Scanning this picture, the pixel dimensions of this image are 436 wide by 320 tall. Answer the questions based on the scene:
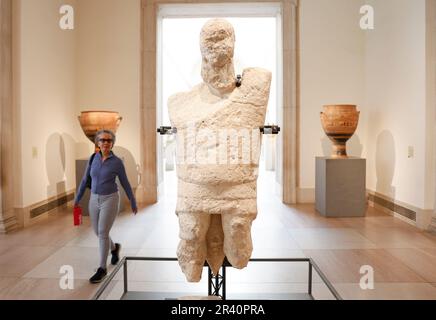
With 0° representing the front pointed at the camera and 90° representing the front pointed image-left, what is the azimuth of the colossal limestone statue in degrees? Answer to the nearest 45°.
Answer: approximately 0°

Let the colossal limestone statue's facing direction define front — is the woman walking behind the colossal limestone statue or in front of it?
behind

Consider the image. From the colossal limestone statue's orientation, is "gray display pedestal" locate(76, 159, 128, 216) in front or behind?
behind

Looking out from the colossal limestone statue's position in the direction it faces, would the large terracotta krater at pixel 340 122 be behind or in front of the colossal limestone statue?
behind

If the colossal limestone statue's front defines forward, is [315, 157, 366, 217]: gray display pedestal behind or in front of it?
behind

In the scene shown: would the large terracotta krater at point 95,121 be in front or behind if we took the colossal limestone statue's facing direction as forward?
behind
